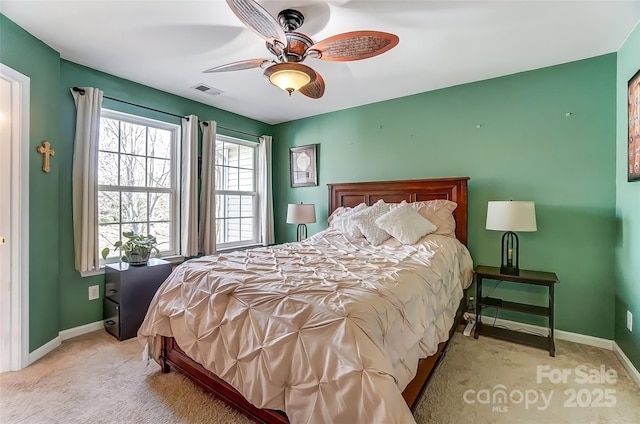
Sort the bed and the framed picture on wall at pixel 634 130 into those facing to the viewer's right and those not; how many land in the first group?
0

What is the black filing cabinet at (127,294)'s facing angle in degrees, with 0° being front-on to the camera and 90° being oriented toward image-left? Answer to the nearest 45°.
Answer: approximately 45°

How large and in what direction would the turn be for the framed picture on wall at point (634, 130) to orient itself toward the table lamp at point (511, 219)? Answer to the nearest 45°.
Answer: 0° — it already faces it

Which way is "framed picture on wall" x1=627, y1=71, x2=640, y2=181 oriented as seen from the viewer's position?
to the viewer's left

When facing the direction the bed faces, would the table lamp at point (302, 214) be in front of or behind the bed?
behind

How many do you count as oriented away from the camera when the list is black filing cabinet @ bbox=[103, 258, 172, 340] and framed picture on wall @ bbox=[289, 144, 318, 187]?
0

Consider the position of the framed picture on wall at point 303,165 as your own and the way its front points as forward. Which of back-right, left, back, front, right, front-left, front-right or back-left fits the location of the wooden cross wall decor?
front

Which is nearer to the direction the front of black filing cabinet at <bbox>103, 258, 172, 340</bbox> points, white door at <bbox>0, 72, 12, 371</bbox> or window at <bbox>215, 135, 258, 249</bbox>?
the white door

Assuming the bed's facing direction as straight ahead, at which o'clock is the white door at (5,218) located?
The white door is roughly at 2 o'clock from the bed.

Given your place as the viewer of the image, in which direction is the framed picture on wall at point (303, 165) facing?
facing the viewer and to the left of the viewer

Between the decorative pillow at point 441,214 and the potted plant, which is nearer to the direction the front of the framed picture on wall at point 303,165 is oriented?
the potted plant
